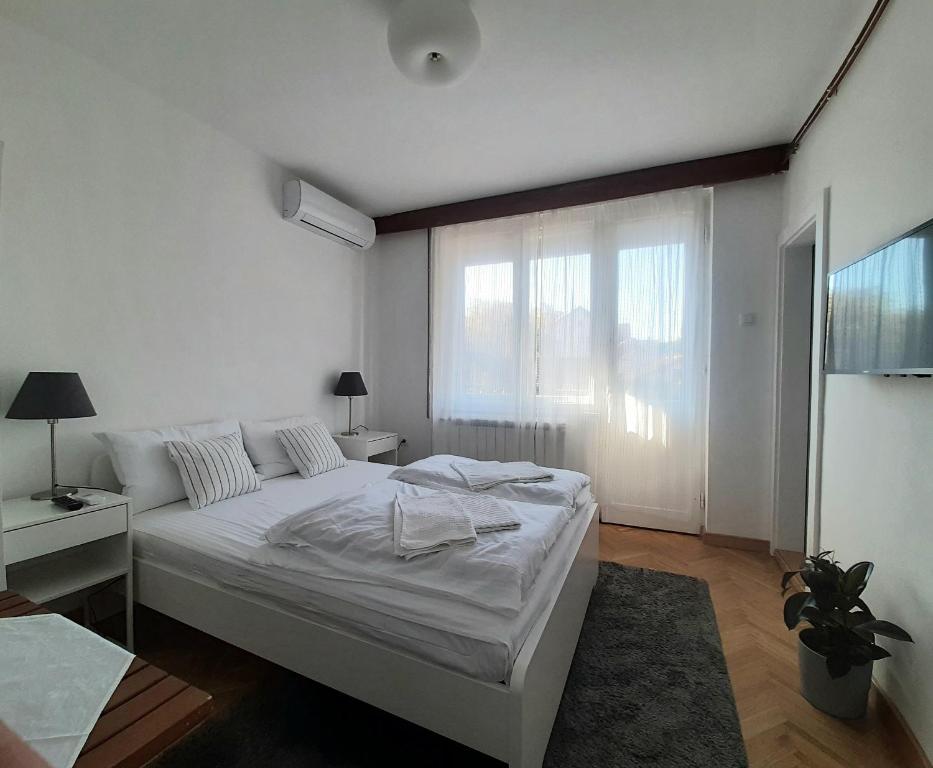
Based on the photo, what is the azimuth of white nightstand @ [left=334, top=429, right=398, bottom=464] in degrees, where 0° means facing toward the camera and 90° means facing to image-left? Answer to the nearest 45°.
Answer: approximately 315°

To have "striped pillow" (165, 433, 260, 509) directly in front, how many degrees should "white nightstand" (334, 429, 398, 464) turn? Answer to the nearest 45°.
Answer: approximately 90° to its right

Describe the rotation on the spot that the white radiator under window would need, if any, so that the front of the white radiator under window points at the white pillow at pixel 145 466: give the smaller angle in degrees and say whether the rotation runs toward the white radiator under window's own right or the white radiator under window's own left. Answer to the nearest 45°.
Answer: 0° — it already faces it

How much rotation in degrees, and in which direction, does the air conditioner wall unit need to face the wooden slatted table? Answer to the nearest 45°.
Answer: approximately 45° to its right

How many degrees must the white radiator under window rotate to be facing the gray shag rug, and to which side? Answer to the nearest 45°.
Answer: approximately 45° to its left

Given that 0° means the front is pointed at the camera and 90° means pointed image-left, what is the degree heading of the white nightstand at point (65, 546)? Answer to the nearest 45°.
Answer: approximately 315°

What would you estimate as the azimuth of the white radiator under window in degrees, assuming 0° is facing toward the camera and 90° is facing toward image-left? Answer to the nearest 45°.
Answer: approximately 45°

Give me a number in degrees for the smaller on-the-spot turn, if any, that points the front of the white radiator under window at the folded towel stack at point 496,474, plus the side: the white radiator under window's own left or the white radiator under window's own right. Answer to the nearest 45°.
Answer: approximately 45° to the white radiator under window's own left

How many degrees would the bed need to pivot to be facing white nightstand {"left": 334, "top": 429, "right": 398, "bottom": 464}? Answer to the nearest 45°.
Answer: approximately 135° to its left

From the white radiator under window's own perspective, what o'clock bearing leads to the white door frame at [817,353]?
The white door frame is roughly at 9 o'clock from the white radiator under window.
